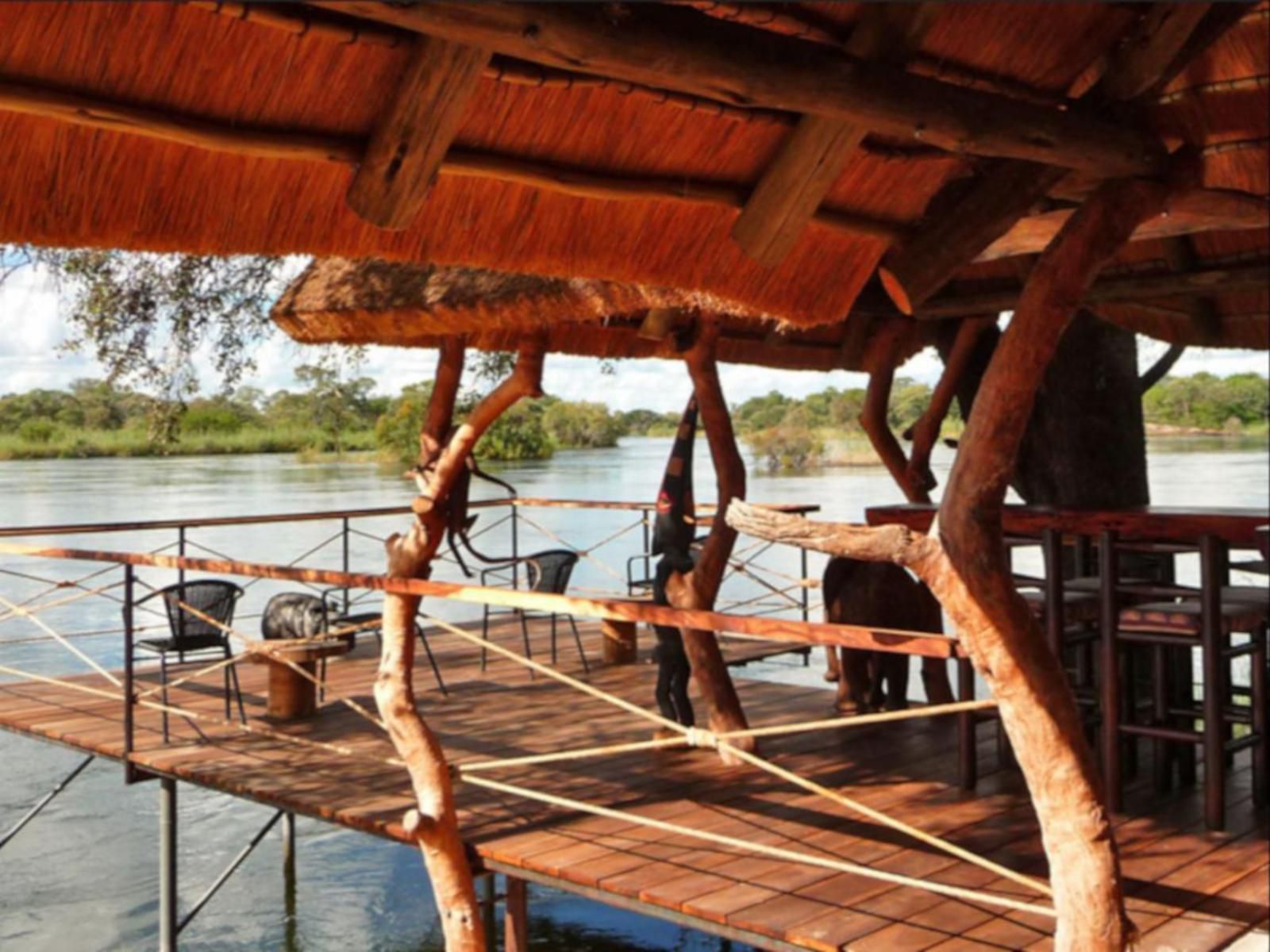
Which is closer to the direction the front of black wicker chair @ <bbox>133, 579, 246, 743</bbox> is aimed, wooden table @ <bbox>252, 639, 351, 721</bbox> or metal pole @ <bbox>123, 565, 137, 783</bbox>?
the metal pole

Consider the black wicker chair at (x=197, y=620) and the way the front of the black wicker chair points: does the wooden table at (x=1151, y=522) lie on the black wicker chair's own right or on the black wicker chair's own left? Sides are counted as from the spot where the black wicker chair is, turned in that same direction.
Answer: on the black wicker chair's own left

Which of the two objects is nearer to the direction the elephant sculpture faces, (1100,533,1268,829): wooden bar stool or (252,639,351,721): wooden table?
the wooden table

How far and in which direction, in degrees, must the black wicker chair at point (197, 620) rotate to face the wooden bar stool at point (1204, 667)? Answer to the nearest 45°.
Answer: approximately 90° to its left

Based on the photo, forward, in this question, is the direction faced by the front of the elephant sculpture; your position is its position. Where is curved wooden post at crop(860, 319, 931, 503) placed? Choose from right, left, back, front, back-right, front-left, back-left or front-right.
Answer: back-right
